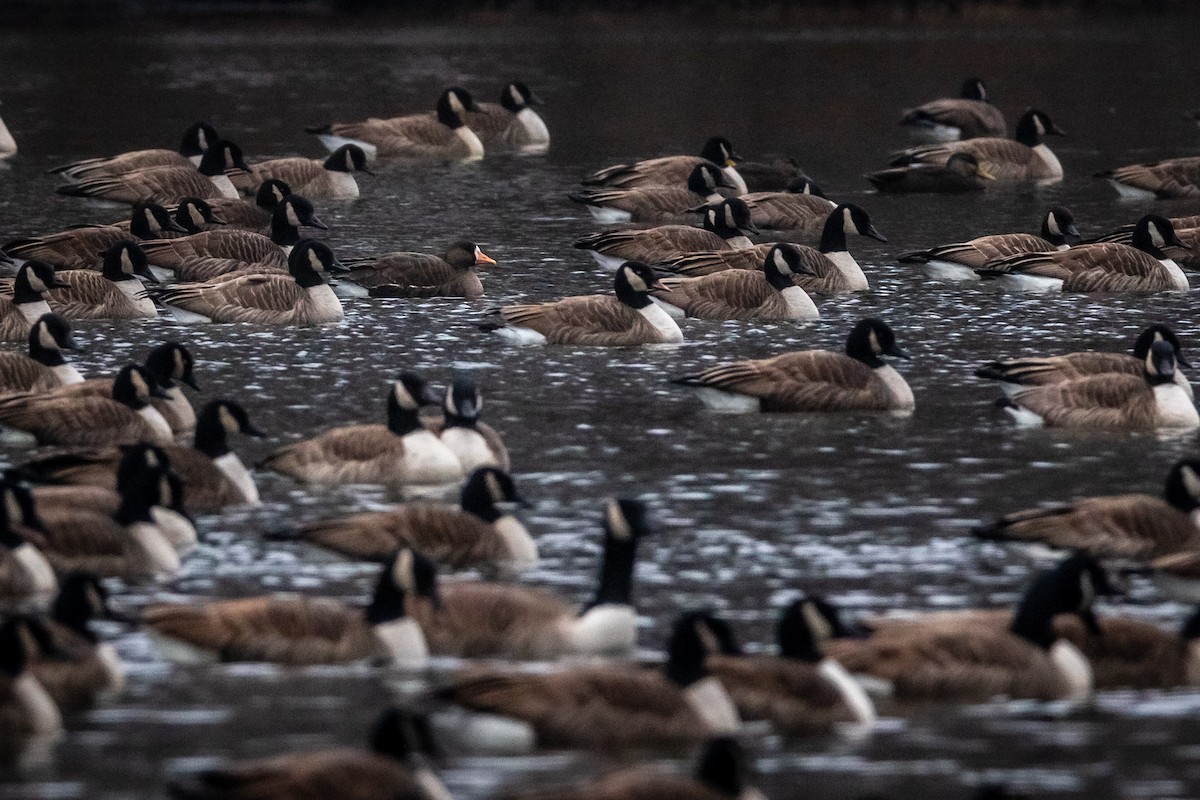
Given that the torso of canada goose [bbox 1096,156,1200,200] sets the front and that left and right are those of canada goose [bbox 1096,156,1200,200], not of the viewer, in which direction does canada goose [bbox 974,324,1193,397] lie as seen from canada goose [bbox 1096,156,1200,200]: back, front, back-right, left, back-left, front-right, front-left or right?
right

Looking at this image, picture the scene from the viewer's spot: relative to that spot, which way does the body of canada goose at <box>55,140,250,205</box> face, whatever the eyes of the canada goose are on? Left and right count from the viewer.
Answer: facing to the right of the viewer

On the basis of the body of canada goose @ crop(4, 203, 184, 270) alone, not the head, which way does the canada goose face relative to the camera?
to the viewer's right

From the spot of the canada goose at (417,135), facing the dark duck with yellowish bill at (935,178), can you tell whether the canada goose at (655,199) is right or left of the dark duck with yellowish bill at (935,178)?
right

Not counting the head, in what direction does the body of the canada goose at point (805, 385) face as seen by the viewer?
to the viewer's right

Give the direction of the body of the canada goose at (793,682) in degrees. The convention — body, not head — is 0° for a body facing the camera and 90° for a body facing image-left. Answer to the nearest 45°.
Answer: approximately 270°

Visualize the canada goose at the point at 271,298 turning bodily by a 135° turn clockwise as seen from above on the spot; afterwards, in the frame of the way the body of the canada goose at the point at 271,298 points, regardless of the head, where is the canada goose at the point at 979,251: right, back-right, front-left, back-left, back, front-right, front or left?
back-left

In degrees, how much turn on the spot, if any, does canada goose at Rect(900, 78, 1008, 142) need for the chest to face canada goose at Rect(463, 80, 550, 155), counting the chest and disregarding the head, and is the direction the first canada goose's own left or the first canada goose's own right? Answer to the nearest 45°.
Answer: approximately 180°

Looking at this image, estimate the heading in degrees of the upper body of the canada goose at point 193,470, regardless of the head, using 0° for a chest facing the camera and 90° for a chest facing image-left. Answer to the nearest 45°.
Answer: approximately 270°

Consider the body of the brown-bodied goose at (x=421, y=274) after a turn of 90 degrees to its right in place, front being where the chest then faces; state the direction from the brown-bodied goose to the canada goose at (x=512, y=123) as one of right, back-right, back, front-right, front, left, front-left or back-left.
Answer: back

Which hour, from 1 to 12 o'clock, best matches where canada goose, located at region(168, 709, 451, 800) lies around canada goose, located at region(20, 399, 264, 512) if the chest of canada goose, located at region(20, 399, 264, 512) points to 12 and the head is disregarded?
canada goose, located at region(168, 709, 451, 800) is roughly at 3 o'clock from canada goose, located at region(20, 399, 264, 512).

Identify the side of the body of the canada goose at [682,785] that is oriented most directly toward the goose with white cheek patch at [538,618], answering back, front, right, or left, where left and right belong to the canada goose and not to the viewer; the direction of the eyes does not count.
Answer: left

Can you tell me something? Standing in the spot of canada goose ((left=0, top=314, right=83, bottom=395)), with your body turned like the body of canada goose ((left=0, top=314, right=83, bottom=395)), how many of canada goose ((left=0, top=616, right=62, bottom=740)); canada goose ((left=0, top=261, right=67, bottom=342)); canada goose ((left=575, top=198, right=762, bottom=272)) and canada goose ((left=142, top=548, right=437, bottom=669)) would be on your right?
2

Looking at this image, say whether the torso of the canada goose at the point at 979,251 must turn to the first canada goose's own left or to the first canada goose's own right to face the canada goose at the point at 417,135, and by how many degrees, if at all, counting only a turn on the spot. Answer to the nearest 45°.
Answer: approximately 135° to the first canada goose's own left

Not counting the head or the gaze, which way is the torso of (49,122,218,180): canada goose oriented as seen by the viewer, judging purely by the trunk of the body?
to the viewer's right

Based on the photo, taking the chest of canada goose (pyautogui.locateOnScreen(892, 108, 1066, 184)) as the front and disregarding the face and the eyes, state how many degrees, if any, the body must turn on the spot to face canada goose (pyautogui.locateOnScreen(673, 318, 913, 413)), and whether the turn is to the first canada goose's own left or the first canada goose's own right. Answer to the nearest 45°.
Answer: approximately 90° to the first canada goose's own right

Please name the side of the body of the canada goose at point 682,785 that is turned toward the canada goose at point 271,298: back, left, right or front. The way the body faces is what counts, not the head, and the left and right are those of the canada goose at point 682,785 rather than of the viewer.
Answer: left

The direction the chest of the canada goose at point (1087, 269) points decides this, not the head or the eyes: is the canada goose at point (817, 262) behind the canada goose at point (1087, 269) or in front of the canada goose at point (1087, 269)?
behind

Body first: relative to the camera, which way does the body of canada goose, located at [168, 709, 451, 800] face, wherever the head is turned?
to the viewer's right

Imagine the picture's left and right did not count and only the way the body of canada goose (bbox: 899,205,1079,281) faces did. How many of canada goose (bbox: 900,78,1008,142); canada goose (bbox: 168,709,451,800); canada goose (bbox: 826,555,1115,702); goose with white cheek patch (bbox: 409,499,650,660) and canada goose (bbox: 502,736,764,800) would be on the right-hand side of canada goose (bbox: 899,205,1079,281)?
4
